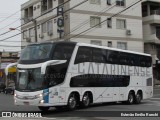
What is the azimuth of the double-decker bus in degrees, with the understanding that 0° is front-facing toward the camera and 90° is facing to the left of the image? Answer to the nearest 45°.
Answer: approximately 45°
